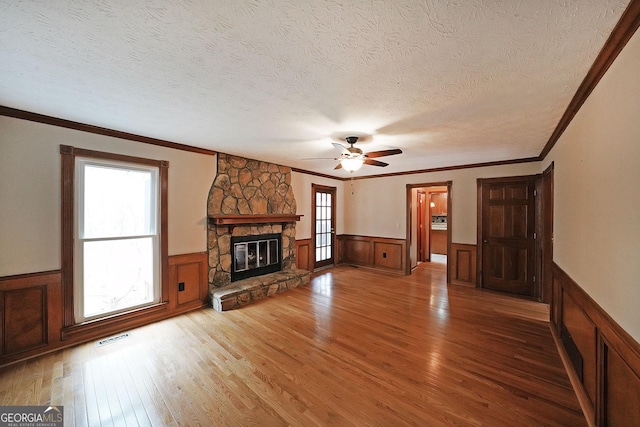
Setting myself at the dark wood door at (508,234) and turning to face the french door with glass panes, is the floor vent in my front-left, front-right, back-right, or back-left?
front-left

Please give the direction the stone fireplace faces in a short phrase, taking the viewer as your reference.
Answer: facing the viewer and to the right of the viewer

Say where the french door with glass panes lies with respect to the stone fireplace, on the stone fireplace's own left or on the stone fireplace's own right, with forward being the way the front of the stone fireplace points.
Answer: on the stone fireplace's own left

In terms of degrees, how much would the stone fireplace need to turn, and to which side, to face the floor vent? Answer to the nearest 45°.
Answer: approximately 90° to its right

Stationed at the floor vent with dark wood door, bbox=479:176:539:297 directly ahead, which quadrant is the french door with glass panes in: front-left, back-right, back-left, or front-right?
front-left

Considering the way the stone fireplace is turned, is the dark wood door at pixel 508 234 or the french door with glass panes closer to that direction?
the dark wood door

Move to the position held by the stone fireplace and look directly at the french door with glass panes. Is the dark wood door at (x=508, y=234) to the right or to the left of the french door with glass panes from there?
right
